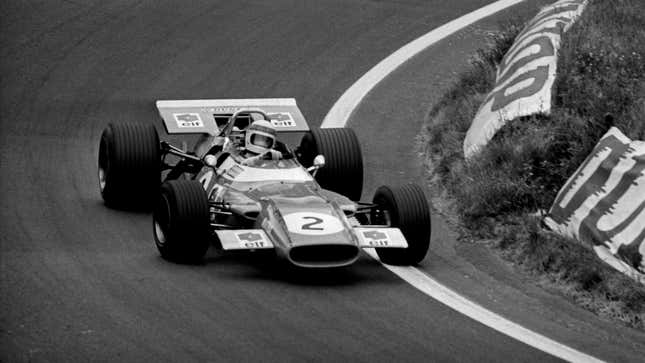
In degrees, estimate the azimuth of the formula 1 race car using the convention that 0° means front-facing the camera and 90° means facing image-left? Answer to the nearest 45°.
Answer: approximately 0°

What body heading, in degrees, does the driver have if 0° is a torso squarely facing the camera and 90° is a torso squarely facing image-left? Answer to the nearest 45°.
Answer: approximately 0°
